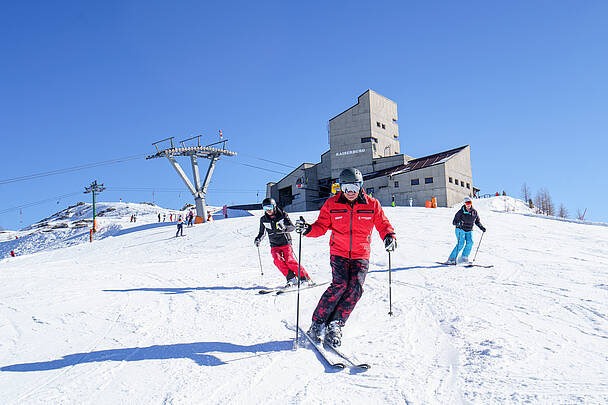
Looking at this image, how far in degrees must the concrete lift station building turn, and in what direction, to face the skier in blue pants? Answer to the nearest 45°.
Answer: approximately 45° to its left

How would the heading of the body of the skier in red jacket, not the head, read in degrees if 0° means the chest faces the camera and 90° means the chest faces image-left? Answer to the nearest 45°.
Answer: approximately 0°

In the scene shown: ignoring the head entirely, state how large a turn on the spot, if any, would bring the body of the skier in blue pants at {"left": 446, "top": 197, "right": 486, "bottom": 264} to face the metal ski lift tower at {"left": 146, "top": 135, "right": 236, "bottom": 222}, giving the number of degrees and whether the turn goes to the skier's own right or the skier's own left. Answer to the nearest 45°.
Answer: approximately 135° to the skier's own right

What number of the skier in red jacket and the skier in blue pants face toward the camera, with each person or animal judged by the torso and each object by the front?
2

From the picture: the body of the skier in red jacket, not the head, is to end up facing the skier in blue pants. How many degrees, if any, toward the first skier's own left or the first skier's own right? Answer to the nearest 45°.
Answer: approximately 135° to the first skier's own left

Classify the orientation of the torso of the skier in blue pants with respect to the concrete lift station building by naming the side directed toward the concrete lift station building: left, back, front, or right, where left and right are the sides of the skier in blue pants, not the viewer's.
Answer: back

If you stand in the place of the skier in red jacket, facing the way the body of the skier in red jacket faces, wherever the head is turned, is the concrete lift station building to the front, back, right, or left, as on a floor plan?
back

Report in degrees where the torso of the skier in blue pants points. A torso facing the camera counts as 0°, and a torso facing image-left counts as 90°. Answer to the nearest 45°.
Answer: approximately 0°

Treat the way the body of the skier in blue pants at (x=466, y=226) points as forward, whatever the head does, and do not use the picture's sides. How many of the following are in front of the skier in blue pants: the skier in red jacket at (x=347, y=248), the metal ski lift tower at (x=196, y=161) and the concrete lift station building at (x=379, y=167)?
1
